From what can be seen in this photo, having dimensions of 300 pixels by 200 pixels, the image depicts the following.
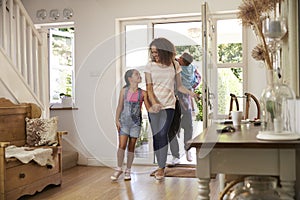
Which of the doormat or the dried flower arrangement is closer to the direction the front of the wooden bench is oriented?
the dried flower arrangement

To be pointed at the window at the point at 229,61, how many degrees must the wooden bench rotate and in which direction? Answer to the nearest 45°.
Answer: approximately 45° to its left

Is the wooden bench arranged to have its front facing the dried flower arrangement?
yes

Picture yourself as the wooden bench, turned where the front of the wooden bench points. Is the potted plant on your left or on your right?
on your left

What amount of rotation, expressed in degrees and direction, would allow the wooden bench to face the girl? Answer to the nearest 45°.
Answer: approximately 45° to its left

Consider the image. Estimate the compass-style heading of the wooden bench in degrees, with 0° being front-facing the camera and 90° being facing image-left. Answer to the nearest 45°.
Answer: approximately 315°
